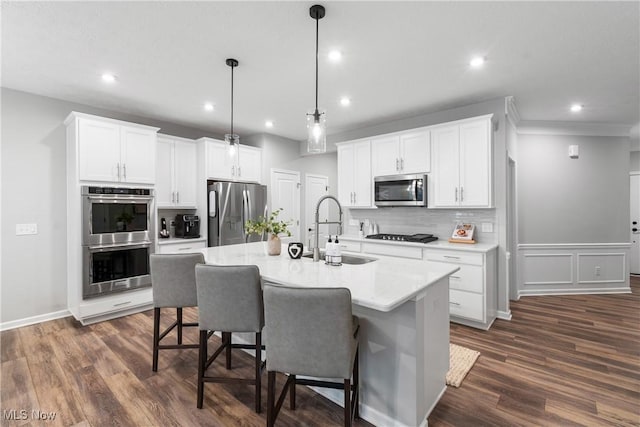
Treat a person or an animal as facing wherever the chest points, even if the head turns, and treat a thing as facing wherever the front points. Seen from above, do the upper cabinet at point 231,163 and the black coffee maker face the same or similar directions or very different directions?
same or similar directions

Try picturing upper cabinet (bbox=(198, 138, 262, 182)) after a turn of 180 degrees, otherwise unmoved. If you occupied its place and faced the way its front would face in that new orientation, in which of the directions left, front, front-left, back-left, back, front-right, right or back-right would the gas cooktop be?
back

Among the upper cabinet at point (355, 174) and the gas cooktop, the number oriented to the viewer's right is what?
0

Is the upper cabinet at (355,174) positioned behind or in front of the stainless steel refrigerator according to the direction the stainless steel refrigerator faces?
in front

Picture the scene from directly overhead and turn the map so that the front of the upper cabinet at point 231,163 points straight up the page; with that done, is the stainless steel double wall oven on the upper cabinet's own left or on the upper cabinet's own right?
on the upper cabinet's own right

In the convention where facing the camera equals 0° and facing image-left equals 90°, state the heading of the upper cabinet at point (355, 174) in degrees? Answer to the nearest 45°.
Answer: approximately 45°

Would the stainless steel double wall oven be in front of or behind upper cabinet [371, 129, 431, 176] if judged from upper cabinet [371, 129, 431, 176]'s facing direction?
in front

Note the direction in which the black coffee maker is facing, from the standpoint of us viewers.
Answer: facing the viewer and to the right of the viewer

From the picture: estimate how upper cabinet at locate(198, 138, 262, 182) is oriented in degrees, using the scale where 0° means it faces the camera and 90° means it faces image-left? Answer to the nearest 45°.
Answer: approximately 315°

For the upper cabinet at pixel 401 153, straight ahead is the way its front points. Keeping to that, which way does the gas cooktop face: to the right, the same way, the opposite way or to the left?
the same way

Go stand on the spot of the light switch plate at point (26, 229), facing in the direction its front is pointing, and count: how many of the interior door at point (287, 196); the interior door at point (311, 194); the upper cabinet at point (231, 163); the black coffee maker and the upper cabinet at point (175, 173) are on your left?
5

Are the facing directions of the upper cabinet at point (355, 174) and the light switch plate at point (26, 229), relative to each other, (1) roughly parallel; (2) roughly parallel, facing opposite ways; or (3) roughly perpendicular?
roughly perpendicular

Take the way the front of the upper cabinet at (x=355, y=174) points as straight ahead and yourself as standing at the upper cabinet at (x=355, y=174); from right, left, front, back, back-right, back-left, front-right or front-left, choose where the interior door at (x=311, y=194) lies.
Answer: right

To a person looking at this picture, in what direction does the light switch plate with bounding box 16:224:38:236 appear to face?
facing the viewer

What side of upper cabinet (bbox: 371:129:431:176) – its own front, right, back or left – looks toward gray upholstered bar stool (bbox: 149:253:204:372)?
front

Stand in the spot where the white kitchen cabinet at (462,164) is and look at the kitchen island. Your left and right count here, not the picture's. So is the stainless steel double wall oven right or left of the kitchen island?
right
